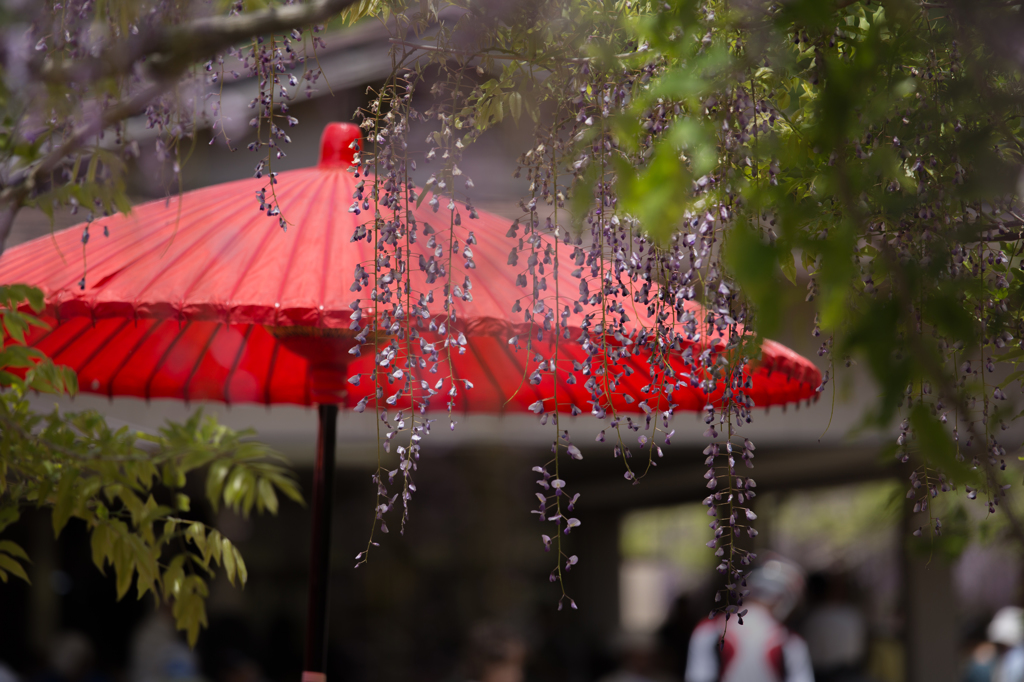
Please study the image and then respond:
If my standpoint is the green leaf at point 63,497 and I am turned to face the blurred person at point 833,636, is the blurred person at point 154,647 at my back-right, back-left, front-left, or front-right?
front-left

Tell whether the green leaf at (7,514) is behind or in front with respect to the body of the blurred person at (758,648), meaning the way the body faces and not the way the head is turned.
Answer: behind

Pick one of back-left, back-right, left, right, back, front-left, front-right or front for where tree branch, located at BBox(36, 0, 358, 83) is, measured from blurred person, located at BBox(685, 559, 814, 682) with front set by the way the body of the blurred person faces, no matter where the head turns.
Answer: back

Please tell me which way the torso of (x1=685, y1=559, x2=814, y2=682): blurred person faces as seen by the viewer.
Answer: away from the camera

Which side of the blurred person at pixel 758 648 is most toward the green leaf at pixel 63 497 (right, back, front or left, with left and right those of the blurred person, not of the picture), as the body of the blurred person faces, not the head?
back

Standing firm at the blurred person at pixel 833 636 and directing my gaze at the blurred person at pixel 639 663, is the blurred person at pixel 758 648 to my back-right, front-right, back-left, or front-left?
front-left

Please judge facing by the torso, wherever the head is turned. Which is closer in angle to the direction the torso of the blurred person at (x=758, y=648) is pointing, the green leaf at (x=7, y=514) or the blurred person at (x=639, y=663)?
the blurred person
